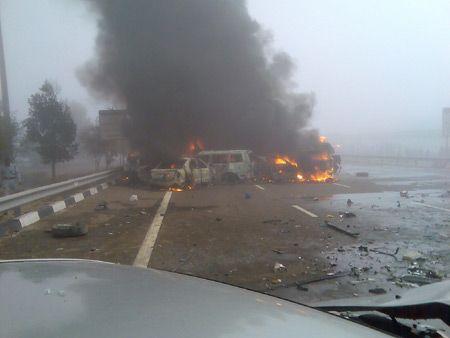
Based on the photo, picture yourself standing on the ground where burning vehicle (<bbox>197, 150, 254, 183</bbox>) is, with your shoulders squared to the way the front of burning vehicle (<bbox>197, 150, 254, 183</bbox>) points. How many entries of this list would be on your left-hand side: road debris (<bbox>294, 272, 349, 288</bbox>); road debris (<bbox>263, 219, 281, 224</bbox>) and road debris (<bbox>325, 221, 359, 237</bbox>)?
3

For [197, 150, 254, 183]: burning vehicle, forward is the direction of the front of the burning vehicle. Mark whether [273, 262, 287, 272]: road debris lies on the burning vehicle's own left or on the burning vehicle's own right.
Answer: on the burning vehicle's own left

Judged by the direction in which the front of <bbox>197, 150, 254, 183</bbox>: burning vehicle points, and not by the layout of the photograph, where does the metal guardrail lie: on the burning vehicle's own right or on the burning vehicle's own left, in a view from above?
on the burning vehicle's own left

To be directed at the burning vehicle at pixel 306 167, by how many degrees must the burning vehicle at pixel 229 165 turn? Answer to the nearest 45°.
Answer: approximately 180°

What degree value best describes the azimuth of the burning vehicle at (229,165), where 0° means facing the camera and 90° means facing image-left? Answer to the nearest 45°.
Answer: approximately 90°

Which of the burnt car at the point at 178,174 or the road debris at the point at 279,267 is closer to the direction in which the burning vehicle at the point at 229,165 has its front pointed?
the burnt car

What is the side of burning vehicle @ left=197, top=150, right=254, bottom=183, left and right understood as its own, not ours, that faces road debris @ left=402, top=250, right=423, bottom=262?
left

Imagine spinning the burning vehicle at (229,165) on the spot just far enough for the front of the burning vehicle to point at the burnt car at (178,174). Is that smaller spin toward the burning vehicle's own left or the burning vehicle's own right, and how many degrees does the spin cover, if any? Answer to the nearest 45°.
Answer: approximately 45° to the burning vehicle's own left

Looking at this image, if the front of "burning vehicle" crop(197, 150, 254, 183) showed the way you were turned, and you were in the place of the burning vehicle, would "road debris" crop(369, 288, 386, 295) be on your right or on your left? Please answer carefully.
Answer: on your left
